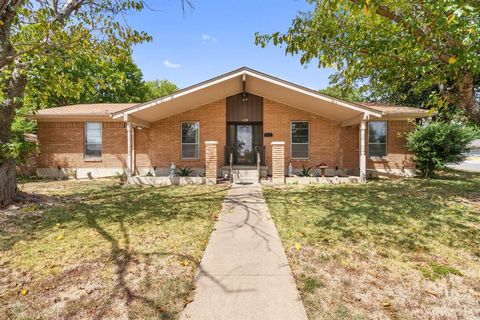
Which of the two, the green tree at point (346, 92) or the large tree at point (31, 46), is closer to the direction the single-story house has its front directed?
the large tree

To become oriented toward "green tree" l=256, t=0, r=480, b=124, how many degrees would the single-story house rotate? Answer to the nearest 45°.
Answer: approximately 45° to its left

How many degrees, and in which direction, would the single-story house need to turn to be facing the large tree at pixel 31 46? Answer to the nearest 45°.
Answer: approximately 45° to its right

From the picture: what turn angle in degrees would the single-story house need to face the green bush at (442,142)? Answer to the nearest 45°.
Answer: approximately 90° to its left

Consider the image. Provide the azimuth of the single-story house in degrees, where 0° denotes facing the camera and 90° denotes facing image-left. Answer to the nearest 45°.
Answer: approximately 0°
